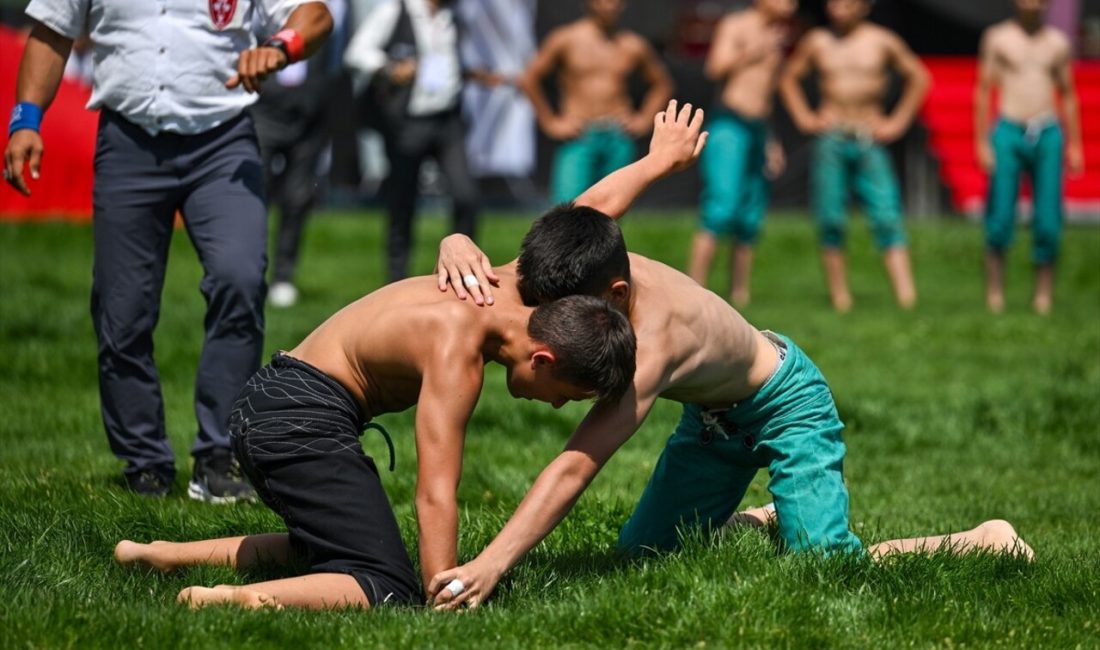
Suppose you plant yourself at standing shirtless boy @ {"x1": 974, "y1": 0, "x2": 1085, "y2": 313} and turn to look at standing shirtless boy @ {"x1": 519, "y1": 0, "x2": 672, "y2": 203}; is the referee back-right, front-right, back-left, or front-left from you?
front-left

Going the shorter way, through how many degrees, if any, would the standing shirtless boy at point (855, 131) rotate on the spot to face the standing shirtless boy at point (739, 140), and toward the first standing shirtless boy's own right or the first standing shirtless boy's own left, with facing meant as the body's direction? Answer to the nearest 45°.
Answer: approximately 45° to the first standing shirtless boy's own right

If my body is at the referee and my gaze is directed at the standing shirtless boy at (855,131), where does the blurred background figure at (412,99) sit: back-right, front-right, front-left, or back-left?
front-left

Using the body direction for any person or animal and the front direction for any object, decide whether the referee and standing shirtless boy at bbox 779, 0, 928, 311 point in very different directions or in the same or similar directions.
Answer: same or similar directions

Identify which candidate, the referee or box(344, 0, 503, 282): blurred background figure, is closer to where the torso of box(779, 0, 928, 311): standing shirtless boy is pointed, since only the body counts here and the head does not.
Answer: the referee

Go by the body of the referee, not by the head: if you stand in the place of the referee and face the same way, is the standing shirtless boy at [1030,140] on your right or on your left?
on your left

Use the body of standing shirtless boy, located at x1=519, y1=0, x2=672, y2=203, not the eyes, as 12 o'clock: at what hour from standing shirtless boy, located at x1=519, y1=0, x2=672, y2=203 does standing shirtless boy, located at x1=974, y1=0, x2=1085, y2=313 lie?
standing shirtless boy, located at x1=974, y1=0, x2=1085, y2=313 is roughly at 9 o'clock from standing shirtless boy, located at x1=519, y1=0, x2=672, y2=203.

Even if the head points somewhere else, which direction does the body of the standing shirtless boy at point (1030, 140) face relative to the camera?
toward the camera

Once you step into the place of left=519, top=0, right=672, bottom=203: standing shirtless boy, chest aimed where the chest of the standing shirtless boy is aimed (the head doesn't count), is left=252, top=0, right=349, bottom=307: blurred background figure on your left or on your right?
on your right

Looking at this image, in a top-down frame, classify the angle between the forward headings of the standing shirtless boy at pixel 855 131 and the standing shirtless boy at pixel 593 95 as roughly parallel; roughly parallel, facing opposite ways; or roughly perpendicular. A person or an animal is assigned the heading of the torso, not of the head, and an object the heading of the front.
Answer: roughly parallel

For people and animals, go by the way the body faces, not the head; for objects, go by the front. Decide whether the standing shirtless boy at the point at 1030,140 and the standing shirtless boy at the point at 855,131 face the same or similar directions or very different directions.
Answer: same or similar directions

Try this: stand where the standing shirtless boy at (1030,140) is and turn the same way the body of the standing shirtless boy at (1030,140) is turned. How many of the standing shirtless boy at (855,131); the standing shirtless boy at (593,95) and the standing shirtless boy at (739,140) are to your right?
3

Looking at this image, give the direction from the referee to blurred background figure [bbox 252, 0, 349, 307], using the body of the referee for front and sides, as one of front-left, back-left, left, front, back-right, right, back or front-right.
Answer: back
